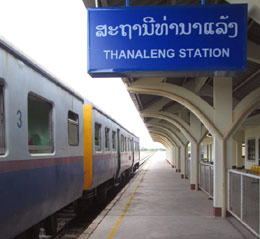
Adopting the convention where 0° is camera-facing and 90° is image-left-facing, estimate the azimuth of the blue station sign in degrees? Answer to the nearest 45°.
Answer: approximately 0°

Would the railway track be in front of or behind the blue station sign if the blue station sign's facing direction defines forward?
behind
